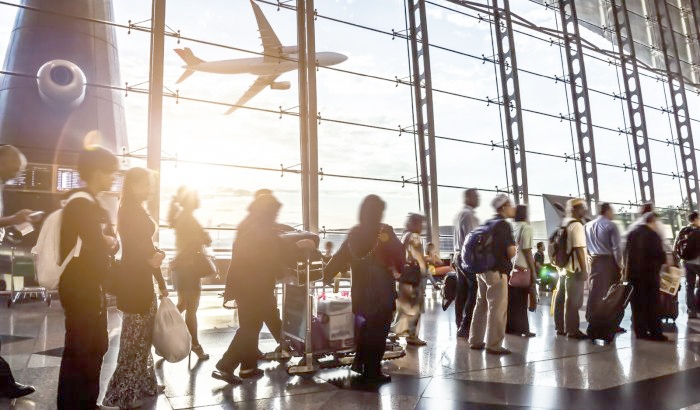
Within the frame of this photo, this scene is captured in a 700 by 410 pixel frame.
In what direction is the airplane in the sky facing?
to the viewer's right
